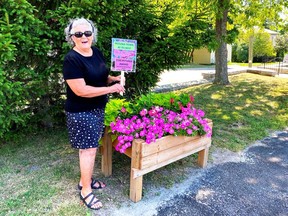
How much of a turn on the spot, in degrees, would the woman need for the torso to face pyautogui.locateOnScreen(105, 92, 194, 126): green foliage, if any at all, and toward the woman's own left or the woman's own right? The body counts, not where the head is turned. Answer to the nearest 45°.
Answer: approximately 90° to the woman's own left

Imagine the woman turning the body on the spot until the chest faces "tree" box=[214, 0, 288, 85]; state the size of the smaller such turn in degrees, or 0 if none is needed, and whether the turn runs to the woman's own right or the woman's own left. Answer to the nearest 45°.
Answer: approximately 90° to the woman's own left

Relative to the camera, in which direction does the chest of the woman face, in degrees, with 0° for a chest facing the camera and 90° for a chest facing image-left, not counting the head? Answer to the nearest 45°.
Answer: approximately 315°

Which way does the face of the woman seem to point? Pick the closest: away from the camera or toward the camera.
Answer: toward the camera

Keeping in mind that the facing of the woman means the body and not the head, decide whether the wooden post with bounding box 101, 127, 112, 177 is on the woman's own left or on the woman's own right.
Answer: on the woman's own left

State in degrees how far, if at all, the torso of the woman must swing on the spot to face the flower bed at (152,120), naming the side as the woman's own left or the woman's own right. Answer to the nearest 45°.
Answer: approximately 90° to the woman's own left
